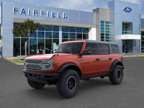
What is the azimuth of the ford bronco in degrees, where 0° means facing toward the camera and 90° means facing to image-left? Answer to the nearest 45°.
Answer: approximately 45°

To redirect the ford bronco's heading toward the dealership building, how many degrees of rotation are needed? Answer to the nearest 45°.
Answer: approximately 135° to its right
